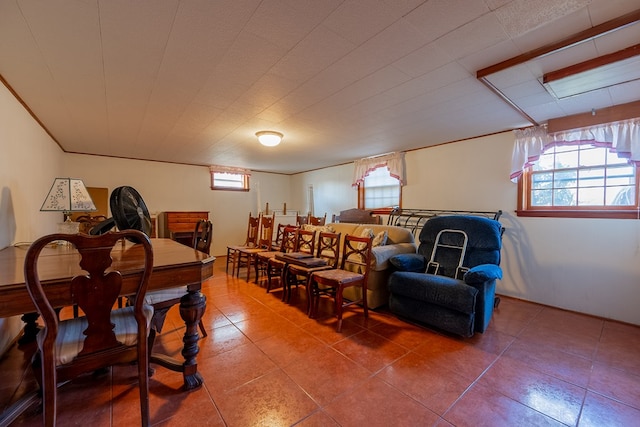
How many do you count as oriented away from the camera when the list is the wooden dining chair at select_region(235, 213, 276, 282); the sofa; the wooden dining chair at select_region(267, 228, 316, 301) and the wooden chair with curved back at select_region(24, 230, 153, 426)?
1

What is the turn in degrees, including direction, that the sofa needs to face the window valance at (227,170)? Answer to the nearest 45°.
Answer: approximately 90° to its right

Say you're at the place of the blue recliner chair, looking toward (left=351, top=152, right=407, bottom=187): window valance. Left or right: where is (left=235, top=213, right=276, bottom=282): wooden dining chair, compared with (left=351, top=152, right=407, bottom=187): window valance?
left

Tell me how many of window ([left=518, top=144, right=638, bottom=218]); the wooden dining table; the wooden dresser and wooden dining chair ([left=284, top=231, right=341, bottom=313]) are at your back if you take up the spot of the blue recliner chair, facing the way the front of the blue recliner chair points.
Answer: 1

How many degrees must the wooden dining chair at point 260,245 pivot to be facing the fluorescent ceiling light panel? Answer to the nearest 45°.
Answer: approximately 90° to its left

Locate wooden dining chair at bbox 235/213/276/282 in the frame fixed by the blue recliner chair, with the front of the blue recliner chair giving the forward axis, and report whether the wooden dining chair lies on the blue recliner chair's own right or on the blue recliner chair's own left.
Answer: on the blue recliner chair's own right

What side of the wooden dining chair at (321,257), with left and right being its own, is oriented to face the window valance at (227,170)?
right

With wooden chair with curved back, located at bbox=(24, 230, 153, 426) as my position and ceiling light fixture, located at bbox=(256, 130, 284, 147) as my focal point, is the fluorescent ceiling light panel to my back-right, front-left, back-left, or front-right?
front-right

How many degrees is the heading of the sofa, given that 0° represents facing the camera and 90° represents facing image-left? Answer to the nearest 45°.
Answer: approximately 45°

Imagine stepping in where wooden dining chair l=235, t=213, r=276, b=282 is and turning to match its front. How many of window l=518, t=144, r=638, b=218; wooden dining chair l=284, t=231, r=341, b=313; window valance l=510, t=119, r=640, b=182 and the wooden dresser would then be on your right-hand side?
1

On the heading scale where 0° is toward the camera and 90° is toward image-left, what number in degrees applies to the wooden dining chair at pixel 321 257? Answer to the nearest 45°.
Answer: approximately 45°

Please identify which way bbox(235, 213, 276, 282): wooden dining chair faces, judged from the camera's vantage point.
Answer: facing the viewer and to the left of the viewer

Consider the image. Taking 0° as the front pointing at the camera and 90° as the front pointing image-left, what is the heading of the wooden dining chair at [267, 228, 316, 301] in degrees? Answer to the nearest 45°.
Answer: approximately 45°

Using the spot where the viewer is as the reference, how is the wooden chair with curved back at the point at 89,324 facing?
facing away from the viewer

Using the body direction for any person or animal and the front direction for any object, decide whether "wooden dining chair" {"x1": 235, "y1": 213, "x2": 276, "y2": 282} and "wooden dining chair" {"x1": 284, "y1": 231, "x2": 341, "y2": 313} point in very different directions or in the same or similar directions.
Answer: same or similar directions

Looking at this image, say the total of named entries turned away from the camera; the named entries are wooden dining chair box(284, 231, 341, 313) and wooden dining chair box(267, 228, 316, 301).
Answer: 0

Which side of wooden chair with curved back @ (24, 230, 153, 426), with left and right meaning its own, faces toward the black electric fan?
front
